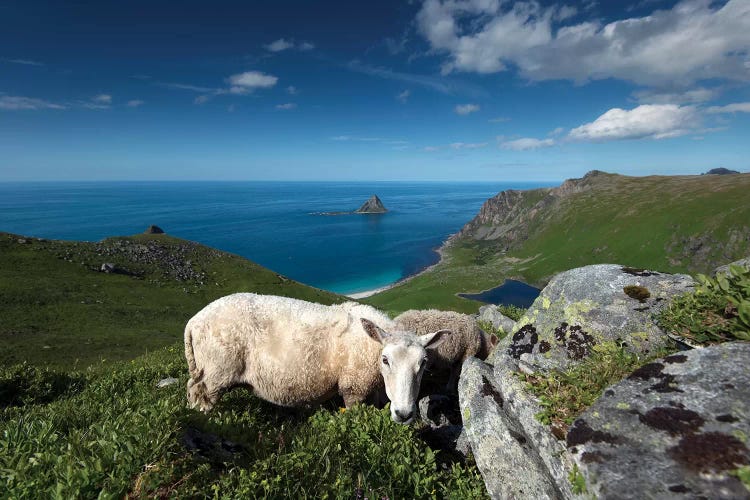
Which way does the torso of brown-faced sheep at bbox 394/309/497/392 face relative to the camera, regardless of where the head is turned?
to the viewer's right

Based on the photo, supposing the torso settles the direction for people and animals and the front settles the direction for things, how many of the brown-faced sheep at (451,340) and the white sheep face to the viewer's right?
2

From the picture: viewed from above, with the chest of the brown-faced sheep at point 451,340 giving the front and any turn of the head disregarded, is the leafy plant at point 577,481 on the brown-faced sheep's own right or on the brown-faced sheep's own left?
on the brown-faced sheep's own right

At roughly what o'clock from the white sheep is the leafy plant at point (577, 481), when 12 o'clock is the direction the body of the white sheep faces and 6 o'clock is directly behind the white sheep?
The leafy plant is roughly at 2 o'clock from the white sheep.

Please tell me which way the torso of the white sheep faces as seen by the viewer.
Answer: to the viewer's right
